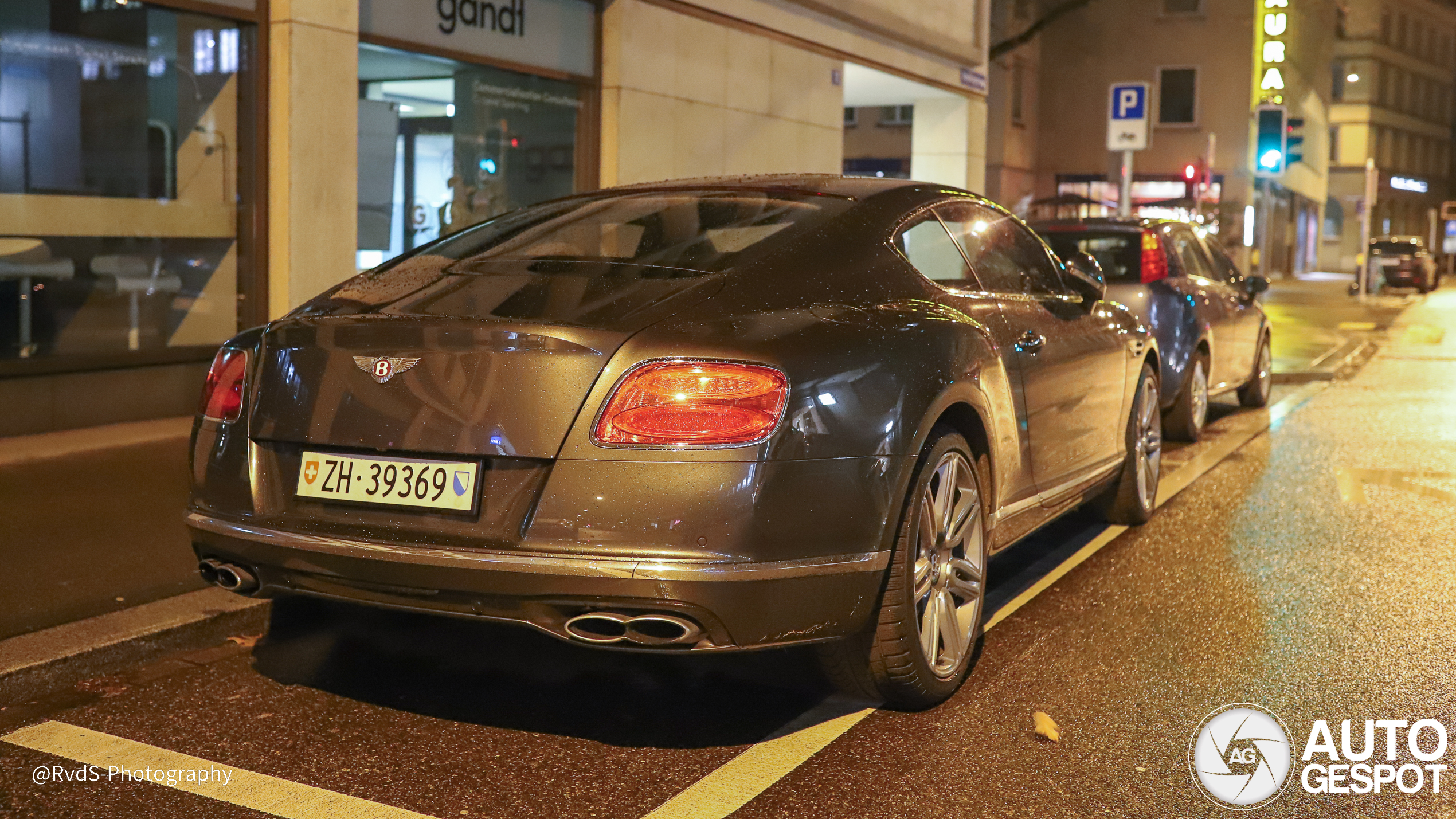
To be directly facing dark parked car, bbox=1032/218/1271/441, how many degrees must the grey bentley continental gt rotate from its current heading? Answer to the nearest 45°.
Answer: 0° — it already faces it

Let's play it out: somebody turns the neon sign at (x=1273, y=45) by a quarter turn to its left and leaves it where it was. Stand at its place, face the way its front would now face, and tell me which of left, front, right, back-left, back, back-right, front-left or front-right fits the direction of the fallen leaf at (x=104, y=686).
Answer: right

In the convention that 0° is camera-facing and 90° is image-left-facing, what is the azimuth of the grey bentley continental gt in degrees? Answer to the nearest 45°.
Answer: approximately 225°

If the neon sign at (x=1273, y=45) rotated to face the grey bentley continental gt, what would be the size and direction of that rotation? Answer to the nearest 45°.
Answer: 0° — it already faces it

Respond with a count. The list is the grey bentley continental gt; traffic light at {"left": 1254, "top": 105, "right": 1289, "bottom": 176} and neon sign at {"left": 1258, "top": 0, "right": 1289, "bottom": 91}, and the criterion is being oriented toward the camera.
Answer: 2

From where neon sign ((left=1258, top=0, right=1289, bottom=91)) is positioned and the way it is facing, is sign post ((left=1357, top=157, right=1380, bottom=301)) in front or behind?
in front

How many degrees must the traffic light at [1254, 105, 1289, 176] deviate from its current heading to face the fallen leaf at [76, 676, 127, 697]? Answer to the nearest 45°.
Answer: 0° — it already faces it

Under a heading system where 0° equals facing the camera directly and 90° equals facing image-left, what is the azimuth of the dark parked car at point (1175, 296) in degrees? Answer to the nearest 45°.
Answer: approximately 225°

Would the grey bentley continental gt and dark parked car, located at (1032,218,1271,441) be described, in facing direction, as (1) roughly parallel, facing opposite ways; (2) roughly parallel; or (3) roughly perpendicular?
roughly parallel

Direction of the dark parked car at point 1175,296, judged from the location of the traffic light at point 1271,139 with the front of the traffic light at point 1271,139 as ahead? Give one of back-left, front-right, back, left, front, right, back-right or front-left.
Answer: front

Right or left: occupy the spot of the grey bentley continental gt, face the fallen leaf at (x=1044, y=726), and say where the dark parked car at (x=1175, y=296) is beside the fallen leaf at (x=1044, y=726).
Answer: left

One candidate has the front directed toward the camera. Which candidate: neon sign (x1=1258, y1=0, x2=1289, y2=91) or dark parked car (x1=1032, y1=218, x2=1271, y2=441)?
the neon sign

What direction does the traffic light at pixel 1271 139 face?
toward the camera

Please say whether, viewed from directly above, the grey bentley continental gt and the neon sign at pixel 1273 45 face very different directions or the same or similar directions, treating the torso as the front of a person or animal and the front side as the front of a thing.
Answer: very different directions

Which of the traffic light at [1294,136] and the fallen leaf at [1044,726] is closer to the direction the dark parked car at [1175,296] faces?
the traffic light

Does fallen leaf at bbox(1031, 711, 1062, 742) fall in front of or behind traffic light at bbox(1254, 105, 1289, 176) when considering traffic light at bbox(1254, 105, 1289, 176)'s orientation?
in front

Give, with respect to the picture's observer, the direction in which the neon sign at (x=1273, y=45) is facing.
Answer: facing the viewer

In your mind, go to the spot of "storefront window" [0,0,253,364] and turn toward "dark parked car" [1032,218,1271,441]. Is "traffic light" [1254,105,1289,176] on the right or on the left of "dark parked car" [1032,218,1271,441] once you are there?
left

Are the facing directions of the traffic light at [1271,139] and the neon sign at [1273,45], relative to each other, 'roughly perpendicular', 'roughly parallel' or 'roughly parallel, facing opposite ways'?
roughly parallel

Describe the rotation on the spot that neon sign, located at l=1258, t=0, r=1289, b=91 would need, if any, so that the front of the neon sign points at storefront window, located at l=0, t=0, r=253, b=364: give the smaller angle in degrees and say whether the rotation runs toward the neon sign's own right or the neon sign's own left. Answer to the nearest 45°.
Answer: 0° — it already faces it

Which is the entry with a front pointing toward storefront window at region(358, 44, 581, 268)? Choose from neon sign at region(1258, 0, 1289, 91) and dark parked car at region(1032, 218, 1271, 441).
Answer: the neon sign
